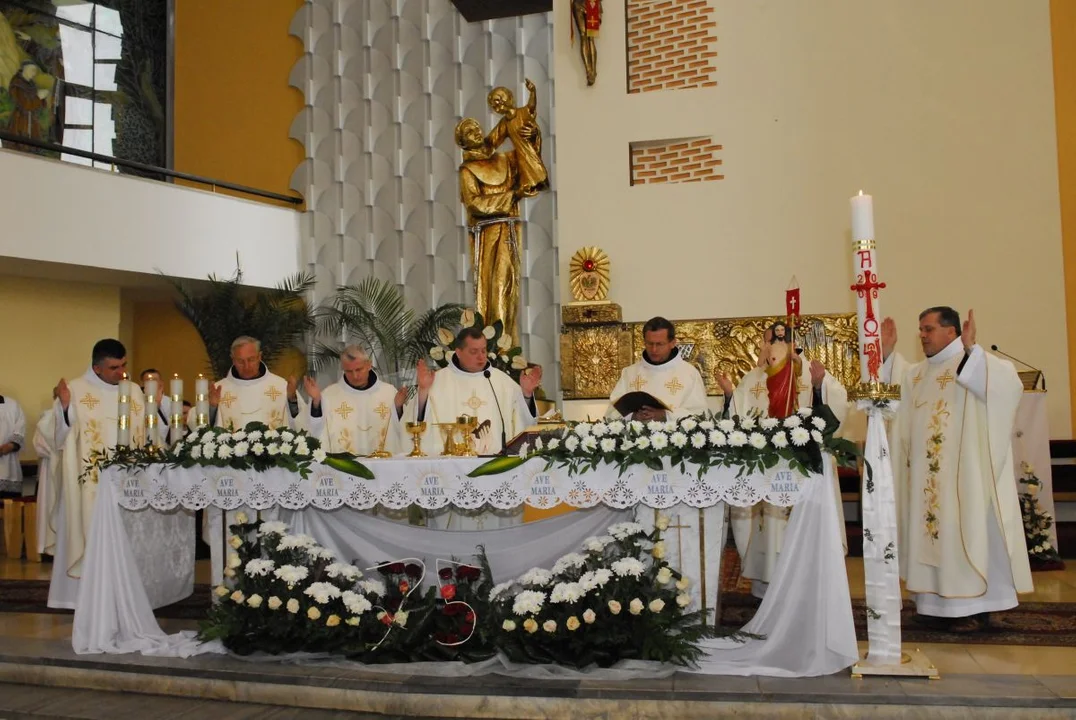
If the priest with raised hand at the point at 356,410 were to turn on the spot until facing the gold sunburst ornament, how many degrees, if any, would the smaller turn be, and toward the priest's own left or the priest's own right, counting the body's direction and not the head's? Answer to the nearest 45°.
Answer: approximately 135° to the priest's own left

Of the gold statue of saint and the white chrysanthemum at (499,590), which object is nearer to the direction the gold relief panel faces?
the white chrysanthemum

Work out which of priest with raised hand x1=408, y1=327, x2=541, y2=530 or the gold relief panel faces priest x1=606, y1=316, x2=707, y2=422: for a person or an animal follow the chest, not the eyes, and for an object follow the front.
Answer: the gold relief panel

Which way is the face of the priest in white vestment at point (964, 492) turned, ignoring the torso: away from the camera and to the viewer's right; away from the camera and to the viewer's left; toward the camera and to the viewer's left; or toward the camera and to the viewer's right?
toward the camera and to the viewer's left

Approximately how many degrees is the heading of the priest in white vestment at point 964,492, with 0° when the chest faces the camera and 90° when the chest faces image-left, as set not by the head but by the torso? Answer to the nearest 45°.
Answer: approximately 45°
